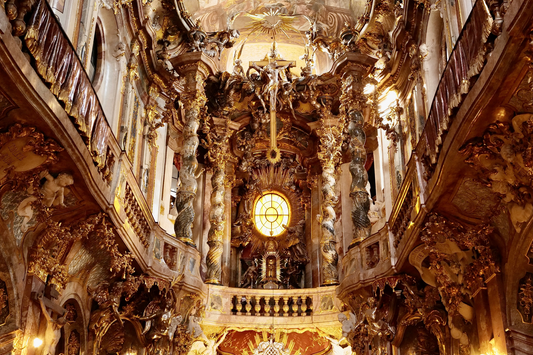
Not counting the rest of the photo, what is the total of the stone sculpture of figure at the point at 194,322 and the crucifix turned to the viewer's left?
0

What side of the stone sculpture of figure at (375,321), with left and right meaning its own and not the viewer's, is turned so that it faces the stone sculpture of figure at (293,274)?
right

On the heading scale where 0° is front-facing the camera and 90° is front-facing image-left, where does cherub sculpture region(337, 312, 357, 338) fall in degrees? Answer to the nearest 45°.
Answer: approximately 45°
